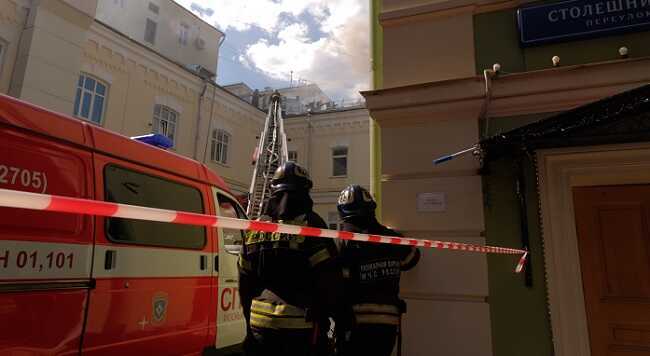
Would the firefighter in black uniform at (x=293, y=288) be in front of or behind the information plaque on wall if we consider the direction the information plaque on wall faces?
in front

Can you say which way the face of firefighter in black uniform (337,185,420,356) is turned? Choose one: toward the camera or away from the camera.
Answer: away from the camera

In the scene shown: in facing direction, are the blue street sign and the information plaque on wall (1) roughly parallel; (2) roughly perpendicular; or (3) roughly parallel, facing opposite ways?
roughly parallel

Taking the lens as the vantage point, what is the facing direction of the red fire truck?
facing away from the viewer and to the right of the viewer

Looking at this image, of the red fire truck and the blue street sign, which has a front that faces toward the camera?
the blue street sign

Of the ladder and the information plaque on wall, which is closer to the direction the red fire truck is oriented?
the ladder

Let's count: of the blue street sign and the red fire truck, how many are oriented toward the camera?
1

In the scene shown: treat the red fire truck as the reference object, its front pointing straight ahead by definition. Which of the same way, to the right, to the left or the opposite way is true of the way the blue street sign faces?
the opposite way

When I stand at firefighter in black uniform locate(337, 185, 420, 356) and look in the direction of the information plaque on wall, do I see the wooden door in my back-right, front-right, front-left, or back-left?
front-right

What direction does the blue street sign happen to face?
toward the camera

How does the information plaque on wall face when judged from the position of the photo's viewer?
facing the viewer

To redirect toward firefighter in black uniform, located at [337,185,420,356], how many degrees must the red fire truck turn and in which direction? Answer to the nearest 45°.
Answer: approximately 90° to its right

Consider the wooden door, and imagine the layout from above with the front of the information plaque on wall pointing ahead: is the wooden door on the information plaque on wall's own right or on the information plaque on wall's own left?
on the information plaque on wall's own left

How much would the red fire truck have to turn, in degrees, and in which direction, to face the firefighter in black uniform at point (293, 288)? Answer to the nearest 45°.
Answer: approximately 90° to its right
